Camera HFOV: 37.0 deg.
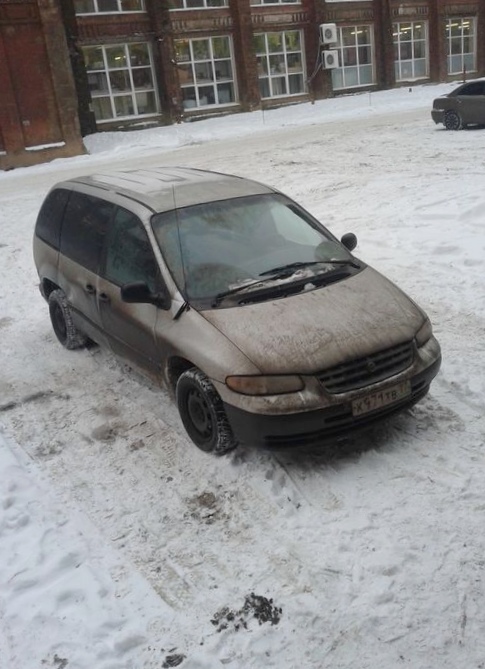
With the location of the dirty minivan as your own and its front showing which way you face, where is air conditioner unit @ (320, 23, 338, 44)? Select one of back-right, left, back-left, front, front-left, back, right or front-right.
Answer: back-left

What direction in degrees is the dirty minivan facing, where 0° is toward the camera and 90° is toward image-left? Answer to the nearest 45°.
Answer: approximately 315°

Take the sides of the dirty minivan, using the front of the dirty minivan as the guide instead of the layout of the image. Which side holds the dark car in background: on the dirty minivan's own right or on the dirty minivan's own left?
on the dirty minivan's own left

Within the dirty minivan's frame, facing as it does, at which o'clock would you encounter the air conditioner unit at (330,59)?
The air conditioner unit is roughly at 8 o'clock from the dirty minivan.
